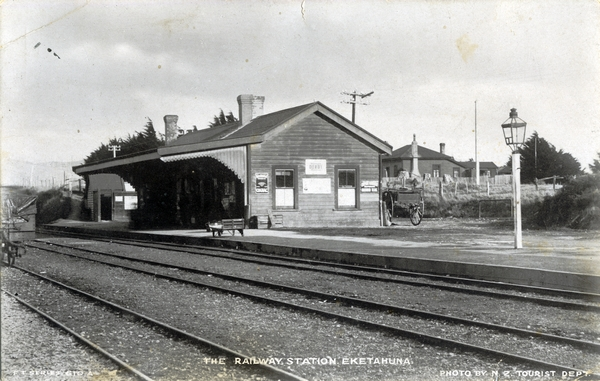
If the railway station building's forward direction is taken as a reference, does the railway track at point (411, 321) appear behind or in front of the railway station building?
in front

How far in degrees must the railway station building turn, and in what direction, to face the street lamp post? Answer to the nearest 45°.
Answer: approximately 45° to its left

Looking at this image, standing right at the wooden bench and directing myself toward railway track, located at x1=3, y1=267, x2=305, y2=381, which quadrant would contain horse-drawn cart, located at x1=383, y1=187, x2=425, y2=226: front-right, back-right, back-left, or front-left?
back-left

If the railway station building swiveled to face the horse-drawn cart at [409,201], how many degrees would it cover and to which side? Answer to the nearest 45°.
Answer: approximately 135° to its left

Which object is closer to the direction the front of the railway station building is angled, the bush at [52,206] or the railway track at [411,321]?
the railway track

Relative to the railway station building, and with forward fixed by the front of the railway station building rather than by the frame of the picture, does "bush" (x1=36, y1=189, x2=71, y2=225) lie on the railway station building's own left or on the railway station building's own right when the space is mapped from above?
on the railway station building's own right

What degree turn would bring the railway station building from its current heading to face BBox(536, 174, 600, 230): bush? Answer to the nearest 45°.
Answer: approximately 90° to its left

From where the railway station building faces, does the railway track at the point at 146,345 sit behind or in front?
in front

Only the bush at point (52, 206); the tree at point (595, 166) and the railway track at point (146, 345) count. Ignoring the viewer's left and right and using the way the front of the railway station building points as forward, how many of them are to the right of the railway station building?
1

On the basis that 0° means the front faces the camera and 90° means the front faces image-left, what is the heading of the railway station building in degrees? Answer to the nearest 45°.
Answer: approximately 45°
